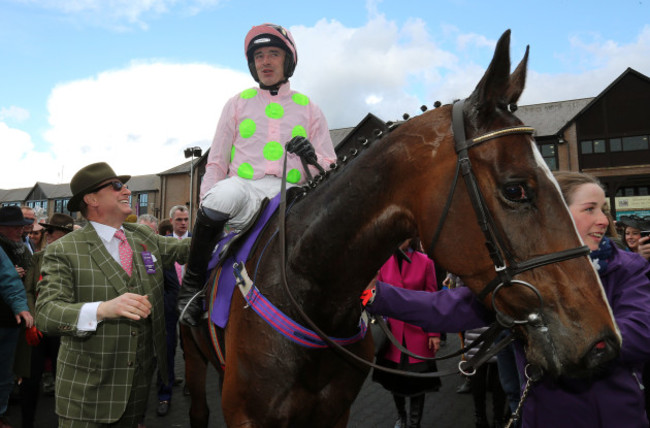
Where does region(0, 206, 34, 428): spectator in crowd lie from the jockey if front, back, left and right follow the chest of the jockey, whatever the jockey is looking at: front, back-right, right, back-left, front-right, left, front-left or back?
back-right

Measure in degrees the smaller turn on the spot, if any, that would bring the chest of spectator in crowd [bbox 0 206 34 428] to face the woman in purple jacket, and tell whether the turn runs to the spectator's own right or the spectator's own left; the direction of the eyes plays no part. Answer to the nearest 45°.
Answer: approximately 45° to the spectator's own right

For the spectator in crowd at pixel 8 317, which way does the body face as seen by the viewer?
to the viewer's right

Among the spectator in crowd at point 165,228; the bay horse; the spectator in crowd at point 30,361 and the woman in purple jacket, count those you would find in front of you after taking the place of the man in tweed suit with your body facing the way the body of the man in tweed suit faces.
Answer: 2

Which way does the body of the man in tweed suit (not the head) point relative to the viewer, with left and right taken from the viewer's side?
facing the viewer and to the right of the viewer

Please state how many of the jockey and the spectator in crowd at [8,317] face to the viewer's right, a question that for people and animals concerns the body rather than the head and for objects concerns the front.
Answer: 1

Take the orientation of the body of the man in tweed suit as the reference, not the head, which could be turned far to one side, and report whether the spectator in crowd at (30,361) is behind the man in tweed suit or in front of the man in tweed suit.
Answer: behind

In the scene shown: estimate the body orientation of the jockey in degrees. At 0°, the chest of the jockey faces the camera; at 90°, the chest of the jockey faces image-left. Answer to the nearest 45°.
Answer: approximately 0°

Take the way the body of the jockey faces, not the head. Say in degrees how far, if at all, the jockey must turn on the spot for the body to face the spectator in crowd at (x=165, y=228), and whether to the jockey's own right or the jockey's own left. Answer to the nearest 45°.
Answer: approximately 180°

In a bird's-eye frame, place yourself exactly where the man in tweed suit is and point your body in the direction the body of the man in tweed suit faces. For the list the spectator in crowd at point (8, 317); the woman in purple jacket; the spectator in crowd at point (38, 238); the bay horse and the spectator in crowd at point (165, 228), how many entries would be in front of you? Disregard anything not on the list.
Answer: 2

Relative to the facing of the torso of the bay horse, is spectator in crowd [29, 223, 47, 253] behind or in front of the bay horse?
behind

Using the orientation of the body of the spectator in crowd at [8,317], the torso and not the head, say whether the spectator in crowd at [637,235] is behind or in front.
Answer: in front

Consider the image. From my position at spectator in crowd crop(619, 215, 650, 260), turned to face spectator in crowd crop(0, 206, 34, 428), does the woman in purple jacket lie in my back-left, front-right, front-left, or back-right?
front-left

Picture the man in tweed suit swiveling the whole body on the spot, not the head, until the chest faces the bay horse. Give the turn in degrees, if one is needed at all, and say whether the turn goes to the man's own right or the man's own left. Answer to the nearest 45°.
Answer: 0° — they already face it
